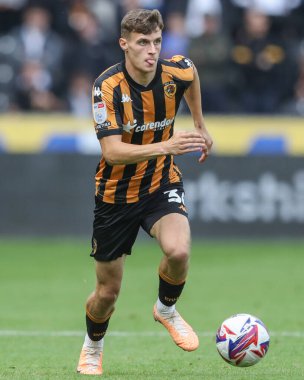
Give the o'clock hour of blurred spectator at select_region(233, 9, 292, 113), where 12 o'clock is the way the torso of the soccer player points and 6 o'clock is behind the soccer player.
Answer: The blurred spectator is roughly at 8 o'clock from the soccer player.

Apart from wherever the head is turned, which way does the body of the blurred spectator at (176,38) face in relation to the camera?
toward the camera

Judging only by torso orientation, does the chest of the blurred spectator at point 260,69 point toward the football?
yes

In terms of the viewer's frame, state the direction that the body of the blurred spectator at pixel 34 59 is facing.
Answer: toward the camera

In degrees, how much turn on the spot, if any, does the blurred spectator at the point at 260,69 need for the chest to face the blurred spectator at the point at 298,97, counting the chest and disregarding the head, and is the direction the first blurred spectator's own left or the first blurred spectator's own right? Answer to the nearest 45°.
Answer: approximately 90° to the first blurred spectator's own left

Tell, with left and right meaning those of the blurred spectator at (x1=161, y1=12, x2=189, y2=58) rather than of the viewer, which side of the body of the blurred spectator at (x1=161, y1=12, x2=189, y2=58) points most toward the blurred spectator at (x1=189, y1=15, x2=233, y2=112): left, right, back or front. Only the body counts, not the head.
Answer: left

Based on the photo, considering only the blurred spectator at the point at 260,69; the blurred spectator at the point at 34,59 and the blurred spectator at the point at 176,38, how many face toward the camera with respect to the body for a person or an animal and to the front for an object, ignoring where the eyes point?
3

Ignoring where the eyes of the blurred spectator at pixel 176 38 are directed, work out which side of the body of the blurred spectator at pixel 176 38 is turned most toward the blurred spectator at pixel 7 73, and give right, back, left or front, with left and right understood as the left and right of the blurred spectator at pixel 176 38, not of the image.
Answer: right

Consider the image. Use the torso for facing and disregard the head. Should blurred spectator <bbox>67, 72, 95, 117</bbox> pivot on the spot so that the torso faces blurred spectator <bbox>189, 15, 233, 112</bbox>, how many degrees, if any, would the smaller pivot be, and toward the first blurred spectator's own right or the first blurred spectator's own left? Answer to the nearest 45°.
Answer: approximately 90° to the first blurred spectator's own left

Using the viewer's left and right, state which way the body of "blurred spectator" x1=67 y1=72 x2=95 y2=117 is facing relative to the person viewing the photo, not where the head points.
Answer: facing the viewer

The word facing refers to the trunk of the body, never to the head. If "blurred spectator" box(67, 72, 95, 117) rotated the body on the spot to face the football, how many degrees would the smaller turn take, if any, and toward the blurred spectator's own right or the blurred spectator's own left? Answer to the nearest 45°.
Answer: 0° — they already face it
